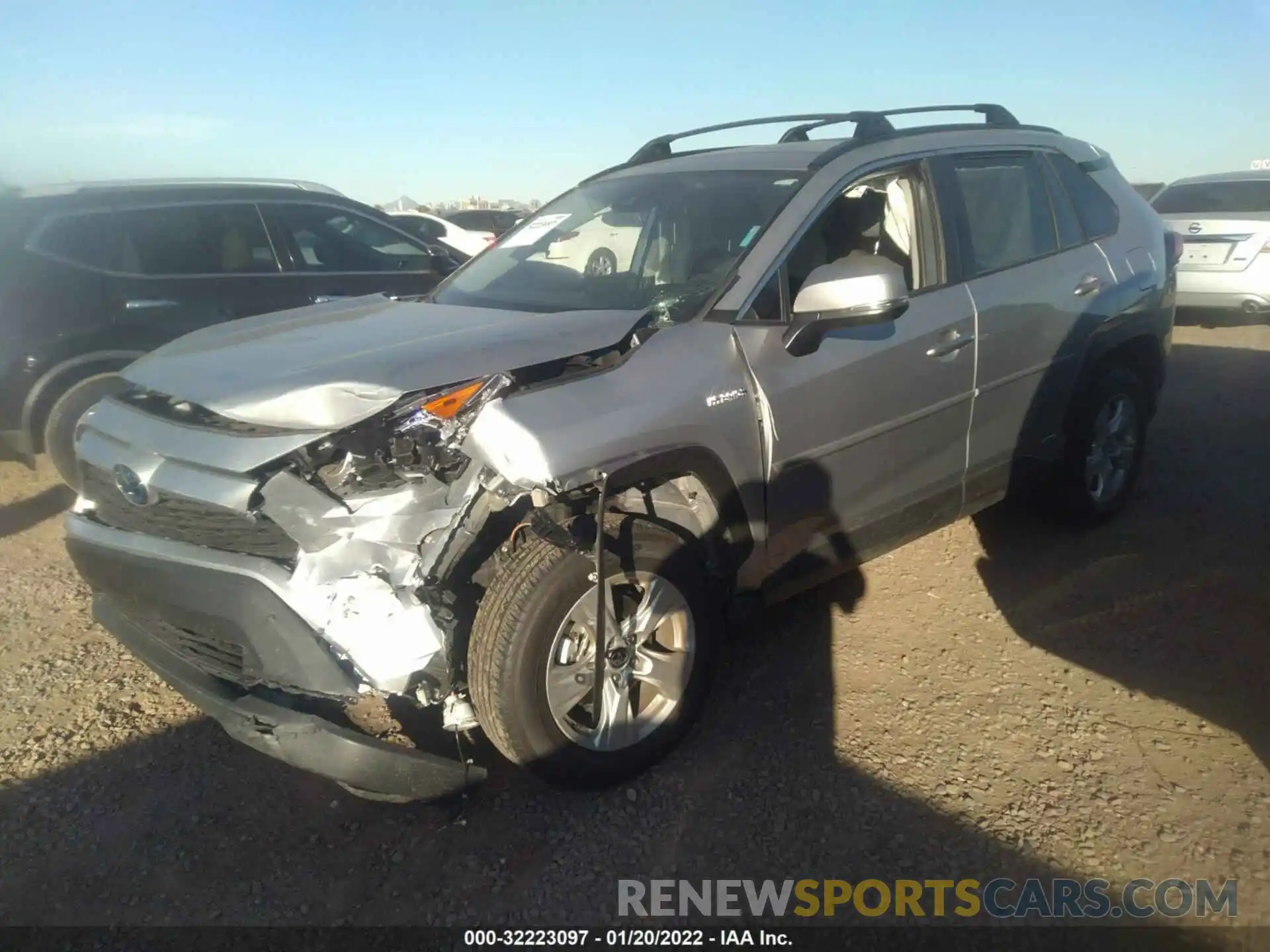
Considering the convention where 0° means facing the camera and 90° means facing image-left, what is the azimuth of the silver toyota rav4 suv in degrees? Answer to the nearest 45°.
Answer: approximately 45°

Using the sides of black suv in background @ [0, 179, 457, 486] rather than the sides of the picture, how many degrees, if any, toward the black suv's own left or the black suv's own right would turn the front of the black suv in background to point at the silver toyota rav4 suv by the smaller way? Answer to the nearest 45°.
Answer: approximately 90° to the black suv's own right

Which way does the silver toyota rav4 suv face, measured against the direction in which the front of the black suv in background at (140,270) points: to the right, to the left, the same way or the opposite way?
the opposite way

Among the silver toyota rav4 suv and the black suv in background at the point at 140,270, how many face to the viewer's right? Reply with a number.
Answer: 1

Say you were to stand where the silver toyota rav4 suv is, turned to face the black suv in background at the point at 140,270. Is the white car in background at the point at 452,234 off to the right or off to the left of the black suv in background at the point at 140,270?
right

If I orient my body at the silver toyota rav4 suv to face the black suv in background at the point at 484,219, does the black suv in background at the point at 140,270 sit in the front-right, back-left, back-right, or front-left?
front-left

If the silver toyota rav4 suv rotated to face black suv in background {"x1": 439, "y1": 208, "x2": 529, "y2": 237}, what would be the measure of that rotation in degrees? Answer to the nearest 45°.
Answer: approximately 135° to its right

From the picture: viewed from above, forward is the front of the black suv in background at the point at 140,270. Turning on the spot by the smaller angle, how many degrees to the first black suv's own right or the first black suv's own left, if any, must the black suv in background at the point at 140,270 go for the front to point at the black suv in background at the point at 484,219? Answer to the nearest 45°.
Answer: approximately 45° to the first black suv's own left

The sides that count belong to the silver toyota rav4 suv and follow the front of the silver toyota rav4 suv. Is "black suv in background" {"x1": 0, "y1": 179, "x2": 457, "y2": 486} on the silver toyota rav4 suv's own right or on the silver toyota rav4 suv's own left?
on the silver toyota rav4 suv's own right

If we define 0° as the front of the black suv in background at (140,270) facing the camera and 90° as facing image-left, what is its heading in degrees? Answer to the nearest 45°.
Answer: approximately 270°

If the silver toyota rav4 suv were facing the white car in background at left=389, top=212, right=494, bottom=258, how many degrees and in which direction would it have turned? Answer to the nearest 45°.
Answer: approximately 135° to its right

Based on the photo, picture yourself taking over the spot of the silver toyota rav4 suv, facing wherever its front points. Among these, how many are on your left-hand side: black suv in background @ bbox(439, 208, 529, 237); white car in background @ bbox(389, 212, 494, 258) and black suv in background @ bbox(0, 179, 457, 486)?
0

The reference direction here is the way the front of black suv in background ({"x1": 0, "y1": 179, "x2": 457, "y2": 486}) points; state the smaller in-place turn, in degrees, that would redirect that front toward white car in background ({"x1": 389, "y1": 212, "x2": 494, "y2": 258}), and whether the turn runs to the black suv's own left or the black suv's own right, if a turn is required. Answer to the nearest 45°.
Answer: approximately 45° to the black suv's own left
